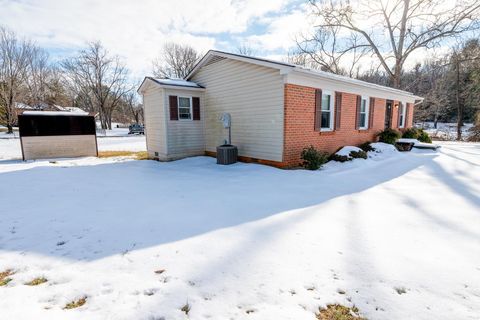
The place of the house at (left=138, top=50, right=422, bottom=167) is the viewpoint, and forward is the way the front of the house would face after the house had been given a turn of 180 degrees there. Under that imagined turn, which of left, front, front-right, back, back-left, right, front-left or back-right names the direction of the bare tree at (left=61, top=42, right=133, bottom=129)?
front

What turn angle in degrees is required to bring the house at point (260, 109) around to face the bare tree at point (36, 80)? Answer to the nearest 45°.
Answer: approximately 180°

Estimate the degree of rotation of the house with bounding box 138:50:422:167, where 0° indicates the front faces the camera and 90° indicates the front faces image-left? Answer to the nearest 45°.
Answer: approximately 315°
